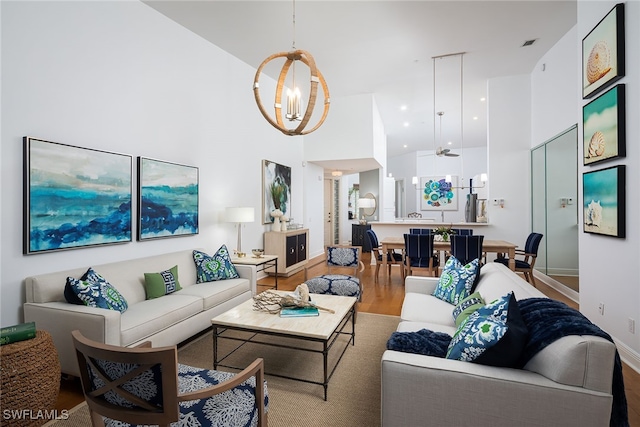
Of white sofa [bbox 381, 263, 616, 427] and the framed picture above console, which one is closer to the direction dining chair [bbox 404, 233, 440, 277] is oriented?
the framed picture above console

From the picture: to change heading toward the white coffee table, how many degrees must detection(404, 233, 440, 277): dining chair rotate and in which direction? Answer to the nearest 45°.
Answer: approximately 180°

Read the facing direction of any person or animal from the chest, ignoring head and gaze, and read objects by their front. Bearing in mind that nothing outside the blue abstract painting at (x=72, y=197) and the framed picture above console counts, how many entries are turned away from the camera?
0

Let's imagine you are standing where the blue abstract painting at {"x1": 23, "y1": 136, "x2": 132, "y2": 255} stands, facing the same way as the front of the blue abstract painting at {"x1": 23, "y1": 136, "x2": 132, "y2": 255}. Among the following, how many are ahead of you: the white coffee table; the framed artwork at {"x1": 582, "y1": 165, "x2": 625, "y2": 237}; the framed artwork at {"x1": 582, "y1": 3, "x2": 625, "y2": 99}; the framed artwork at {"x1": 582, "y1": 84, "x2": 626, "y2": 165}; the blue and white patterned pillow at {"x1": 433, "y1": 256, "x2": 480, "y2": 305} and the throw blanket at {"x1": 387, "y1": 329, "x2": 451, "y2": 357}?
6

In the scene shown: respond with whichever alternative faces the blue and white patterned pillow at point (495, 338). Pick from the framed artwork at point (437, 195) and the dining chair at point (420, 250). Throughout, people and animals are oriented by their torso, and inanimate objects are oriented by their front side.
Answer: the framed artwork

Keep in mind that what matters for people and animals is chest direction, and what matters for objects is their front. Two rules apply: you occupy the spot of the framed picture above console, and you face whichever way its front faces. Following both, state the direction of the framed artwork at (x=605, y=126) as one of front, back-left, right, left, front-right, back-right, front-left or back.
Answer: front

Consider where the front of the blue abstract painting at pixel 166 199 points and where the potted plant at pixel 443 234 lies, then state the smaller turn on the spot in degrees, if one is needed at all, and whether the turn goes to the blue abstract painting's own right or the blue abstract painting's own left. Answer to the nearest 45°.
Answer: approximately 45° to the blue abstract painting's own left

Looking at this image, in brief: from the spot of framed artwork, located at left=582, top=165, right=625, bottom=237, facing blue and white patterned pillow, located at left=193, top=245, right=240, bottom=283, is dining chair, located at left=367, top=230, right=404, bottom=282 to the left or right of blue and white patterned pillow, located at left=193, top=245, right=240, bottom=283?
right

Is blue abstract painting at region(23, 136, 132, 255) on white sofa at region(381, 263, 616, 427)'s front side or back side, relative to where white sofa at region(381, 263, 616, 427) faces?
on the front side

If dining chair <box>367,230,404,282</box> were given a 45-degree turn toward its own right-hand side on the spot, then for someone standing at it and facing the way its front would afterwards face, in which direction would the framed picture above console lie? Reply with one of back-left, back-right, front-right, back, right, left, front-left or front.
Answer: back-right

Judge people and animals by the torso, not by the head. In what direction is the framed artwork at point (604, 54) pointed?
to the viewer's left

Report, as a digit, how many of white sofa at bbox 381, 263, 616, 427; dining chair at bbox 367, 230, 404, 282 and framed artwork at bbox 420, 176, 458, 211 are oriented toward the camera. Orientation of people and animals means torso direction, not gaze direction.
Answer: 1

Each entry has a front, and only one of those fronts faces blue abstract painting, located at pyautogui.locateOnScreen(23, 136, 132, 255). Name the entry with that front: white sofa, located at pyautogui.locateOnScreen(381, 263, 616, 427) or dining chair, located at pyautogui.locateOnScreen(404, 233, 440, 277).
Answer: the white sofa

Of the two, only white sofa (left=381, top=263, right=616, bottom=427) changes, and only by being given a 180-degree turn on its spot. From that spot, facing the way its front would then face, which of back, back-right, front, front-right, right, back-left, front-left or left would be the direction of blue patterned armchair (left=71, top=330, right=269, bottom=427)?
back-right

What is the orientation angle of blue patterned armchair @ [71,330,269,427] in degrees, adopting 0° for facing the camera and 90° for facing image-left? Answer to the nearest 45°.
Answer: approximately 225°

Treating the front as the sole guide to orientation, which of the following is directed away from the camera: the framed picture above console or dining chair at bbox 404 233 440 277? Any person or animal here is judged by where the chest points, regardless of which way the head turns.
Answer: the dining chair

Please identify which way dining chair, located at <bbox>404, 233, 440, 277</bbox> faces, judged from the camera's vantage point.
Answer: facing away from the viewer

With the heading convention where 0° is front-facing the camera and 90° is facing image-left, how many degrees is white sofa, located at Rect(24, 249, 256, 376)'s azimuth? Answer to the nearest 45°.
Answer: approximately 315°

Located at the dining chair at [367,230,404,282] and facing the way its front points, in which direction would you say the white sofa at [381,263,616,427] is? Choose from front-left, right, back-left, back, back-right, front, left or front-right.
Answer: right

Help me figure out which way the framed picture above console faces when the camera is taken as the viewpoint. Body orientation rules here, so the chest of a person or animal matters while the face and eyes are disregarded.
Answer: facing the viewer and to the right of the viewer

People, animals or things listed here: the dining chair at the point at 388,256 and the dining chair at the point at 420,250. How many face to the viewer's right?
1
